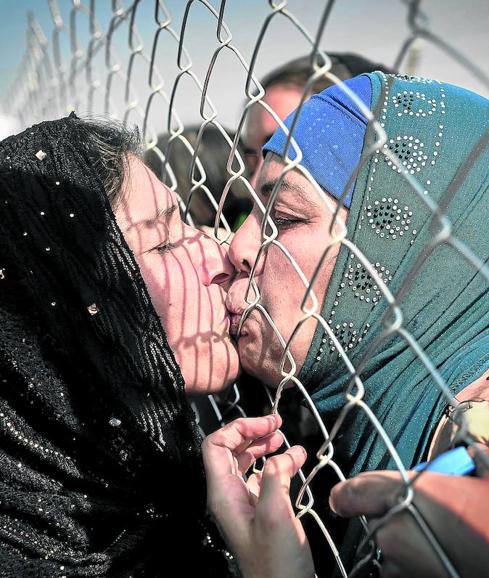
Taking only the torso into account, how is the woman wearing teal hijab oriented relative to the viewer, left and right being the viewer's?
facing to the left of the viewer

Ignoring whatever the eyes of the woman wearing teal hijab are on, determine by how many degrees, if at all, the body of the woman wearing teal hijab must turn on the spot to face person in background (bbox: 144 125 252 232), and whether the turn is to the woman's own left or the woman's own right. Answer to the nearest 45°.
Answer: approximately 90° to the woman's own right

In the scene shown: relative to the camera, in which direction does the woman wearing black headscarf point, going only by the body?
to the viewer's right

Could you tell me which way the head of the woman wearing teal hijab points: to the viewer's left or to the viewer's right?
to the viewer's left

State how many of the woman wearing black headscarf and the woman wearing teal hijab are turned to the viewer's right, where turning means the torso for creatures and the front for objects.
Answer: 1

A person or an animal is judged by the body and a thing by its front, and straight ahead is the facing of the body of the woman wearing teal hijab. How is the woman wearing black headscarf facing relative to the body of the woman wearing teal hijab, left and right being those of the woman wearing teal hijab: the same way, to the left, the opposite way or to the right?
the opposite way

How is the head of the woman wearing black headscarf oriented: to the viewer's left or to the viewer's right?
to the viewer's right

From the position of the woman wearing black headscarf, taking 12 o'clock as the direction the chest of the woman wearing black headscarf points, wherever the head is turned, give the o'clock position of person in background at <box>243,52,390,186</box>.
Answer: The person in background is roughly at 10 o'clock from the woman wearing black headscarf.
